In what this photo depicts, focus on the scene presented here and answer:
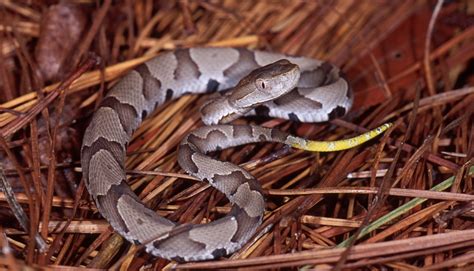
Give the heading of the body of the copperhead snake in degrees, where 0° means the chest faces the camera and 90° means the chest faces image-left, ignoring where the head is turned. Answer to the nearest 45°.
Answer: approximately 270°
